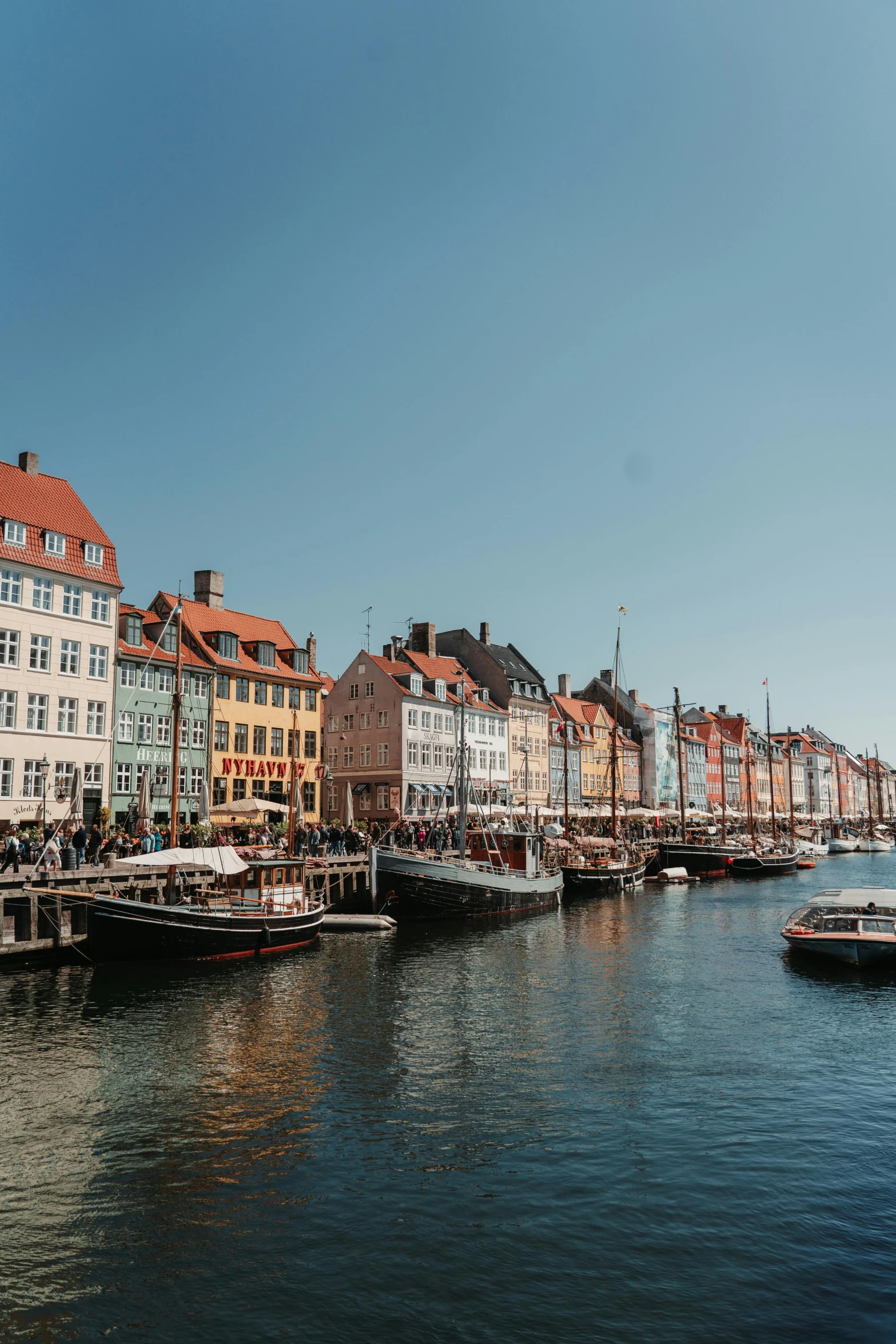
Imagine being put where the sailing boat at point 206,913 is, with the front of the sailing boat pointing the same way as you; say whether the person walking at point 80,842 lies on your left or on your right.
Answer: on your right

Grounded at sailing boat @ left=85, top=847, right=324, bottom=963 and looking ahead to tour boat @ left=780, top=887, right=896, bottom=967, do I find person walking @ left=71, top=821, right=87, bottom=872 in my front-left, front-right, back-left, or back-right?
back-left

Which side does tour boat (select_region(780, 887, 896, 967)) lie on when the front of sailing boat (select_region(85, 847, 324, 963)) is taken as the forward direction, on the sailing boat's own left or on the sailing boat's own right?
on the sailing boat's own left

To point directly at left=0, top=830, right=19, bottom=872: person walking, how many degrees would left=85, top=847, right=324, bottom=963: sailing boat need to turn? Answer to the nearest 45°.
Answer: approximately 45° to its right

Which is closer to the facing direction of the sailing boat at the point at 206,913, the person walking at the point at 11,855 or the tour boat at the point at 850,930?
the person walking

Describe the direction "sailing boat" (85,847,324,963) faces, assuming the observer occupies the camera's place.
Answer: facing the viewer and to the left of the viewer

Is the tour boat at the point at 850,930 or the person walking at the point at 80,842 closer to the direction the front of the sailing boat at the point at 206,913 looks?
the person walking

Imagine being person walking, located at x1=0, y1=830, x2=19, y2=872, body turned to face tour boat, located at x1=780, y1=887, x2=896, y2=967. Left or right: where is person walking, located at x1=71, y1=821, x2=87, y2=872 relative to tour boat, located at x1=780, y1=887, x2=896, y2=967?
left
